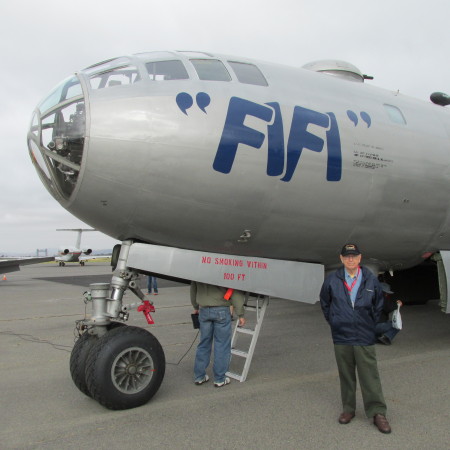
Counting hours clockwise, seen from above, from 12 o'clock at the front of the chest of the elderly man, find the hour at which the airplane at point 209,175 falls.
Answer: The airplane is roughly at 5 o'clock from the elderly man.

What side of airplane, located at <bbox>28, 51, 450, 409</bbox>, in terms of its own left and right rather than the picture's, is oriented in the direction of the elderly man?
left

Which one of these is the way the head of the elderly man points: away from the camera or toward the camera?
toward the camera

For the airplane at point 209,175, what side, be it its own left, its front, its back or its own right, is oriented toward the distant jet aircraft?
right

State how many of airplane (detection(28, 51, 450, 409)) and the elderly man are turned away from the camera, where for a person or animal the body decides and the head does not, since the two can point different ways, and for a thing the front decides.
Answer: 0

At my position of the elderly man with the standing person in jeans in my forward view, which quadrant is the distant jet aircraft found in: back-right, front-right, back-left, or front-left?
front-right

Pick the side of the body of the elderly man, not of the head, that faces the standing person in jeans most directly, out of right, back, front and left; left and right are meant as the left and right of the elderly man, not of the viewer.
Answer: right

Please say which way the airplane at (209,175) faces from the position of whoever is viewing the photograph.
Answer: facing the viewer and to the left of the viewer

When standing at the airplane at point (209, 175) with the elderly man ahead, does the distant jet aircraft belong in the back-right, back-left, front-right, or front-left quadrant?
back-left

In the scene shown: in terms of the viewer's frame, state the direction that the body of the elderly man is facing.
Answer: toward the camera
